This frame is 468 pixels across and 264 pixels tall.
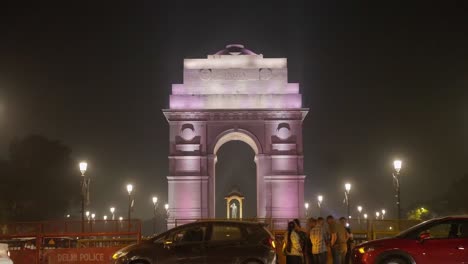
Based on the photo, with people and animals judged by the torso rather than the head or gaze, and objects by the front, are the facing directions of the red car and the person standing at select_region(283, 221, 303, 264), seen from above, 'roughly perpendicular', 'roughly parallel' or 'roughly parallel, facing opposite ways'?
roughly perpendicular

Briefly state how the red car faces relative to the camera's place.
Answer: facing to the left of the viewer

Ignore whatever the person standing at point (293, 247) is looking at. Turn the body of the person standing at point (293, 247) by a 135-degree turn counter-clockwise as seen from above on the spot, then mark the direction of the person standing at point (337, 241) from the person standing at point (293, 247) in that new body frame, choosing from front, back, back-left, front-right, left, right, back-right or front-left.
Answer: back

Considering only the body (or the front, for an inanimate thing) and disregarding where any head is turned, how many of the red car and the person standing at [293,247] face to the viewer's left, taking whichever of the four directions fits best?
1

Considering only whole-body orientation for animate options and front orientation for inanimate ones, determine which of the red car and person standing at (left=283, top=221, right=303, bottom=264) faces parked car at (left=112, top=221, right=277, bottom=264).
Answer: the red car

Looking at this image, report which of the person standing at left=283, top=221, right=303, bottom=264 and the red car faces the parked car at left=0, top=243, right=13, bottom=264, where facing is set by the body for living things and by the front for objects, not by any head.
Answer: the red car

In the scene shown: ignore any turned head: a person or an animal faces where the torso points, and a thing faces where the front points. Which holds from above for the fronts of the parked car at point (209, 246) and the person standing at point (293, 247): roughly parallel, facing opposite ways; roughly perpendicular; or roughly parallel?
roughly perpendicular

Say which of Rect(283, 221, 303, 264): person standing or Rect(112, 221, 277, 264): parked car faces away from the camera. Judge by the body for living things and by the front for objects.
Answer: the person standing

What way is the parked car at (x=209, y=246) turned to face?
to the viewer's left

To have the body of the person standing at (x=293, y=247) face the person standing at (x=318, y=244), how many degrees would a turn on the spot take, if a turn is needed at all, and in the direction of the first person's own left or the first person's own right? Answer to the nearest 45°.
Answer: approximately 45° to the first person's own right

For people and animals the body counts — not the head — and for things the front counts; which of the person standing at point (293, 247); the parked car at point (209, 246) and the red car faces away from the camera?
the person standing

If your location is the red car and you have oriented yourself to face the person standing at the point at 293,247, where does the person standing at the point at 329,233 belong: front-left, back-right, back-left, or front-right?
front-right
